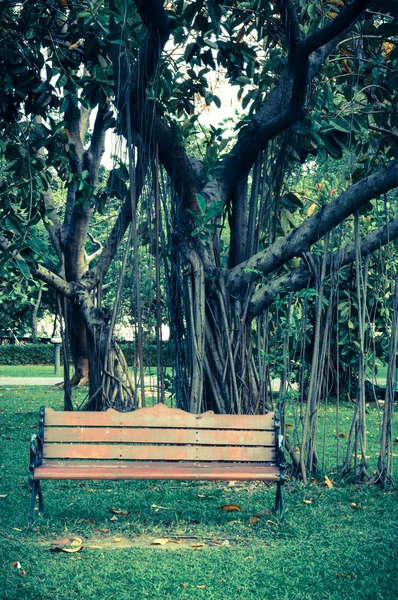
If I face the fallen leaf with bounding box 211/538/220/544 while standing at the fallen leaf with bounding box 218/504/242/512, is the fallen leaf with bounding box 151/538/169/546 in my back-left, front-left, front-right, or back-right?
front-right

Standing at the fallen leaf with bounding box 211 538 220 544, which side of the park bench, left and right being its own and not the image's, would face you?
front

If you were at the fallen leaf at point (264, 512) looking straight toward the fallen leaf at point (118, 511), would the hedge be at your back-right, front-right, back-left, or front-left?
front-right

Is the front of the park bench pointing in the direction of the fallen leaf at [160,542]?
yes

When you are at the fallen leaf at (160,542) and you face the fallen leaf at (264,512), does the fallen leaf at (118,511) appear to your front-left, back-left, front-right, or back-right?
front-left

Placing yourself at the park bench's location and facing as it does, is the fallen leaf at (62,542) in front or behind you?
in front

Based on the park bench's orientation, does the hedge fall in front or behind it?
behind

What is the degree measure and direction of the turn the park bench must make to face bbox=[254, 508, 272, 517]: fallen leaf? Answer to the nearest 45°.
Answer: approximately 90° to its left

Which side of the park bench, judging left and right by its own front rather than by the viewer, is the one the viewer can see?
front

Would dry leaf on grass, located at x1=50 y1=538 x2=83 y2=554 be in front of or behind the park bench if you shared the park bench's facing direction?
in front

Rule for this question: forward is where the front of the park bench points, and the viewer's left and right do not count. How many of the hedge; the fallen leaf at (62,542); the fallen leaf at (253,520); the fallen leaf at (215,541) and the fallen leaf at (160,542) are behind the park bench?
1
